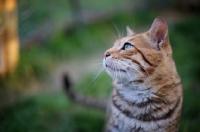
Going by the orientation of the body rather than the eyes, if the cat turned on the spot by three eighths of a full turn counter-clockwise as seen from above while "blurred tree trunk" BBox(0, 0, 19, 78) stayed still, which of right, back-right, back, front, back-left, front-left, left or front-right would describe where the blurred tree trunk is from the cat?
back-left

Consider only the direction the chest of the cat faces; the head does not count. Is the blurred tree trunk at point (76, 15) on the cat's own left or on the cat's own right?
on the cat's own right

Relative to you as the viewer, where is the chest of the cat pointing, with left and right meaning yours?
facing the viewer and to the left of the viewer
